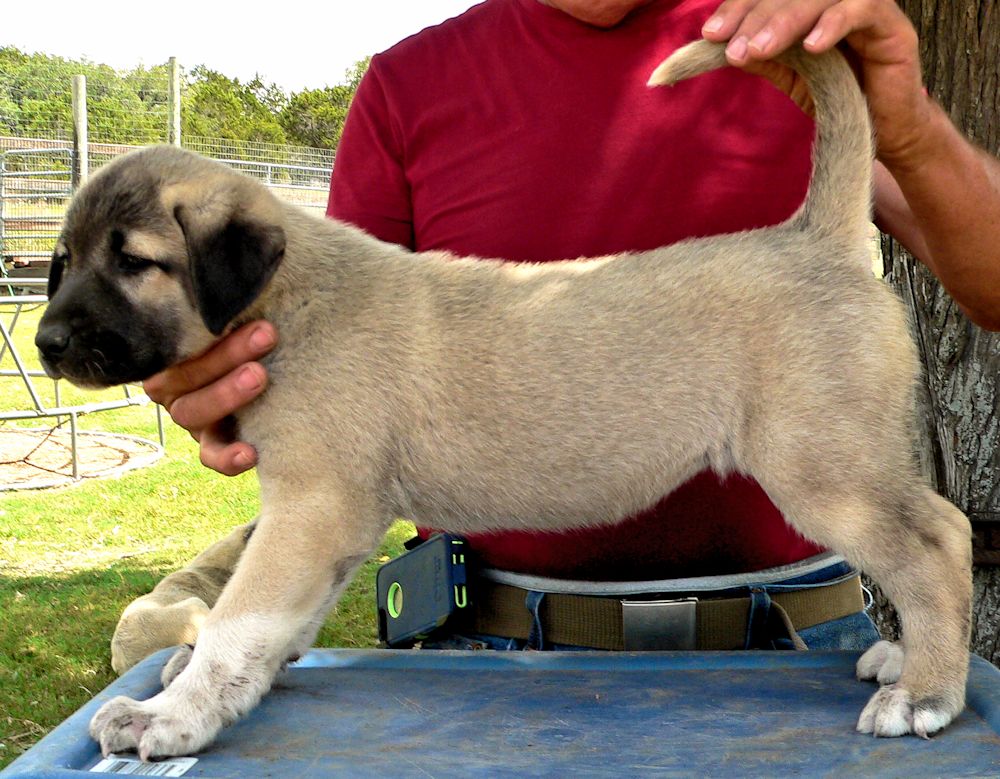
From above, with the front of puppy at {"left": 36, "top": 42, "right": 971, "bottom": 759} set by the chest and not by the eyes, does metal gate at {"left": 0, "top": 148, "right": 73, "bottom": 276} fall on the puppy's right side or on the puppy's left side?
on the puppy's right side

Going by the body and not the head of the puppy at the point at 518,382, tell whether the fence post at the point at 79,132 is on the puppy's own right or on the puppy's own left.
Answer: on the puppy's own right

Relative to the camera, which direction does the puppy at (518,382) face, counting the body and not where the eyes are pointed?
to the viewer's left

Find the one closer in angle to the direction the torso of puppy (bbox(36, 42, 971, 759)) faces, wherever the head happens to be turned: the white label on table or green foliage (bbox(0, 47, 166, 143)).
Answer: the white label on table

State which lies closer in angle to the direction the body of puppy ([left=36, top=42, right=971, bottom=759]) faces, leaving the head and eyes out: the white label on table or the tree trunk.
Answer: the white label on table

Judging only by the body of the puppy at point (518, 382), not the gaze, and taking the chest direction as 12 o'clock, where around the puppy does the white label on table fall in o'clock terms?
The white label on table is roughly at 11 o'clock from the puppy.

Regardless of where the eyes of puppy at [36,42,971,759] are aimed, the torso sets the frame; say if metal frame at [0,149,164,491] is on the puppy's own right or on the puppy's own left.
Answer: on the puppy's own right

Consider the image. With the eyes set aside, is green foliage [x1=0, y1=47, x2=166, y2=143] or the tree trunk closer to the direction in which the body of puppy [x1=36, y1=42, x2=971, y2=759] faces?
the green foliage

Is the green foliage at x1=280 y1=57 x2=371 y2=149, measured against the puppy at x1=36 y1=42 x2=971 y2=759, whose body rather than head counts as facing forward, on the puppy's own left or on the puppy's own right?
on the puppy's own right
